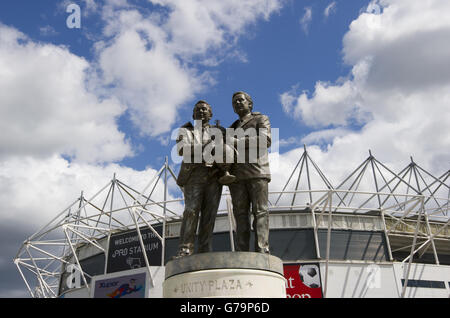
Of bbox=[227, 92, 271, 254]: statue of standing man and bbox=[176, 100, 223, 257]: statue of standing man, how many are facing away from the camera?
0

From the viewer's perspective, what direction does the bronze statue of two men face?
toward the camera

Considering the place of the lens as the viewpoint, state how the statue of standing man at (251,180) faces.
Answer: facing the viewer and to the left of the viewer

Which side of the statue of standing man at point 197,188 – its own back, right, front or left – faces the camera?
front

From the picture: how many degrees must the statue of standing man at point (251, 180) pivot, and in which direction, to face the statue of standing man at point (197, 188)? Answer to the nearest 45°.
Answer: approximately 45° to its right

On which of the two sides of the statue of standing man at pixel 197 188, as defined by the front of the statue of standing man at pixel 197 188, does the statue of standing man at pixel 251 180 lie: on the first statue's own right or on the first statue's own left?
on the first statue's own left
